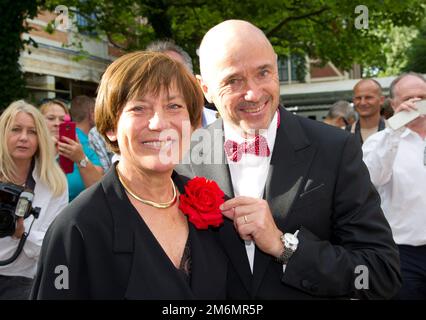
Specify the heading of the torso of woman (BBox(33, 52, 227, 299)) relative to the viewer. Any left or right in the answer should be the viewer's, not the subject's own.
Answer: facing the viewer and to the right of the viewer

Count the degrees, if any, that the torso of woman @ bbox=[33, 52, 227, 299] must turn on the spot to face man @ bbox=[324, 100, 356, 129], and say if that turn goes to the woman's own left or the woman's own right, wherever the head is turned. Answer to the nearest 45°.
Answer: approximately 90° to the woman's own left

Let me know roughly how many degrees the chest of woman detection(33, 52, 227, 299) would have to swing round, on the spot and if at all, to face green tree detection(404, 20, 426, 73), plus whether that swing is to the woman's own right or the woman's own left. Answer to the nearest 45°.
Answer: approximately 90° to the woman's own left

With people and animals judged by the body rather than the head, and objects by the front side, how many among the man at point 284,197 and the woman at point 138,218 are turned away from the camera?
0

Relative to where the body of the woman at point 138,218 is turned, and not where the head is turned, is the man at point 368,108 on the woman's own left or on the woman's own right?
on the woman's own left

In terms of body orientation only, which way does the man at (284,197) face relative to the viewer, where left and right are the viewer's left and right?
facing the viewer and to the left of the viewer

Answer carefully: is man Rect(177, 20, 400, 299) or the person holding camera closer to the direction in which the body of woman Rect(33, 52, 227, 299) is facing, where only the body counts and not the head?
the man

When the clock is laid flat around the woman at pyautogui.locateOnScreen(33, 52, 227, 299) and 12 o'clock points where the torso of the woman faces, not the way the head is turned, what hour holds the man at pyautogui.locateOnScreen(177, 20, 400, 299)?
The man is roughly at 10 o'clock from the woman.
